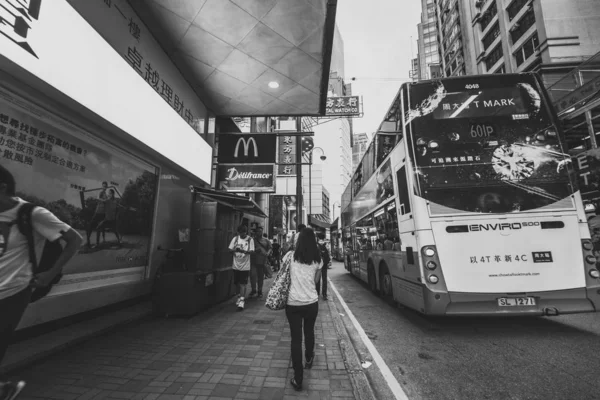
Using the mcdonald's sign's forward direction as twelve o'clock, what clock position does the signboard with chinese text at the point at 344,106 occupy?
The signboard with chinese text is roughly at 7 o'clock from the mcdonald's sign.

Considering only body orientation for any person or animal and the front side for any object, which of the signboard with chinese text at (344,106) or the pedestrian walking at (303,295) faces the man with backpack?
the signboard with chinese text

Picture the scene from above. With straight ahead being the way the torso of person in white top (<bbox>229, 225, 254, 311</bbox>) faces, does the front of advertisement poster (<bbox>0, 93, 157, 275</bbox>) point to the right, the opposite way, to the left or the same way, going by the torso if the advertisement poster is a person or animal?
to the left

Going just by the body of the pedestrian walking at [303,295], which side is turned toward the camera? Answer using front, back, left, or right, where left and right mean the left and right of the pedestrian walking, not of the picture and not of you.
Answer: back

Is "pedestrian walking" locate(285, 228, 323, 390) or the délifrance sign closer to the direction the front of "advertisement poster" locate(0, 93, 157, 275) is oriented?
the pedestrian walking

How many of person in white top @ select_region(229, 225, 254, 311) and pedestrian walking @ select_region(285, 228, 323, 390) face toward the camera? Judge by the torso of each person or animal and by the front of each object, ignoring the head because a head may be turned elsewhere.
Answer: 1
